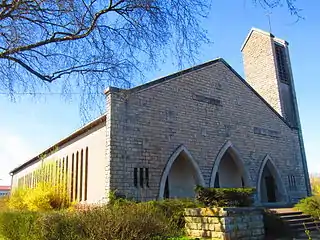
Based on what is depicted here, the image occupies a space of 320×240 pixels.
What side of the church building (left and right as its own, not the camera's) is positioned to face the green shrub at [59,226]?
right

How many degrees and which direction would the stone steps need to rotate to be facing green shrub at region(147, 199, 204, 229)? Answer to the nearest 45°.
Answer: approximately 90° to its right

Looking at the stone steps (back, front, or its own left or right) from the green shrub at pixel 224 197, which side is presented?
right

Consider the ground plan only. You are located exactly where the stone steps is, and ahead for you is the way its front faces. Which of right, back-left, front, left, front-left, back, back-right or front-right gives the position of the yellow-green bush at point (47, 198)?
back-right

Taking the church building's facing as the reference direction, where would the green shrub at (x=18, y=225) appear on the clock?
The green shrub is roughly at 3 o'clock from the church building.

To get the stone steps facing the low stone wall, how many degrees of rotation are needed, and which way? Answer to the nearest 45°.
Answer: approximately 45° to its right

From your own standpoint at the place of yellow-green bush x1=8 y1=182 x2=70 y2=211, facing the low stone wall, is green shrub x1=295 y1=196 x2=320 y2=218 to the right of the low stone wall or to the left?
left

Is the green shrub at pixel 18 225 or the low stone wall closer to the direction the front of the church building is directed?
the low stone wall

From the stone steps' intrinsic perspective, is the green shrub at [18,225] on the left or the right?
on its right
